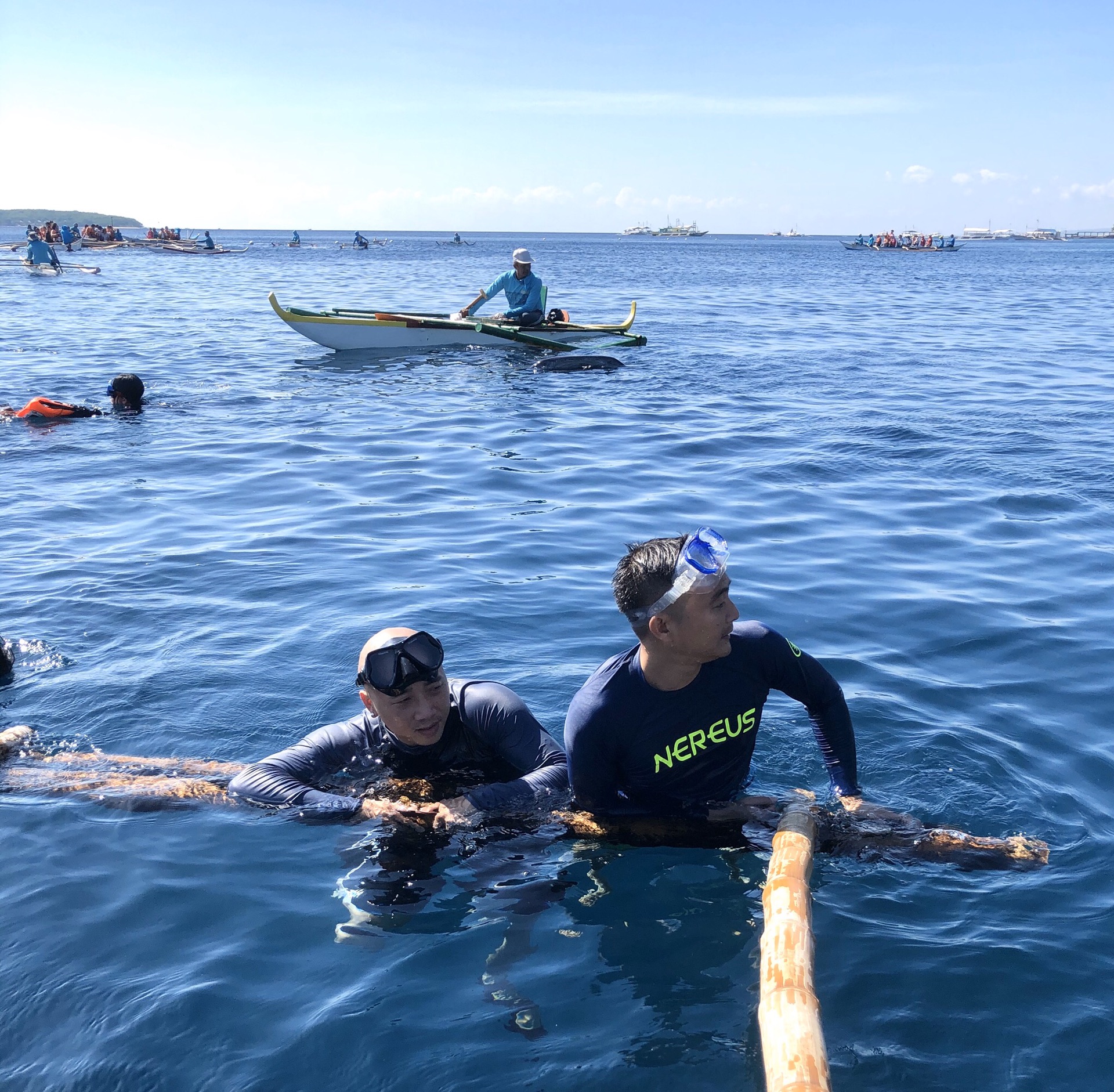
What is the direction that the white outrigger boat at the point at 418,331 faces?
to the viewer's left

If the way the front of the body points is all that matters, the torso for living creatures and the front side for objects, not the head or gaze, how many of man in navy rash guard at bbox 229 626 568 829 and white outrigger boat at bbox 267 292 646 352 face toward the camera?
1

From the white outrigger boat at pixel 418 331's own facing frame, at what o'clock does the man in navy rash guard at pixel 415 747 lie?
The man in navy rash guard is roughly at 9 o'clock from the white outrigger boat.

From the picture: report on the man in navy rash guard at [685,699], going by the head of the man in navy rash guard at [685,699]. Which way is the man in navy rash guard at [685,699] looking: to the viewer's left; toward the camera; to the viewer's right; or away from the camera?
to the viewer's right

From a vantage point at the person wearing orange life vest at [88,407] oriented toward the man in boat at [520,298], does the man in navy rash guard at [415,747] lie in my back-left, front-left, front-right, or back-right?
back-right

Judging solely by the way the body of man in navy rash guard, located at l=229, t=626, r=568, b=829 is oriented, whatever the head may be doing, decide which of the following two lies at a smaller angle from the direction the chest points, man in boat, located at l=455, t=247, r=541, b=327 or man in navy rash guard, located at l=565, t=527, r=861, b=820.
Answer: the man in navy rash guard

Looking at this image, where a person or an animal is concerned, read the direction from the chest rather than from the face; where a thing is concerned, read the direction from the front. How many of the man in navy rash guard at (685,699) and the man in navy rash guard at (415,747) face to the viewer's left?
0

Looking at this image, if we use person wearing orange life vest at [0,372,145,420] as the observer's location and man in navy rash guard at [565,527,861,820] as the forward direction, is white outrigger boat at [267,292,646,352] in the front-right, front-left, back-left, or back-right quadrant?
back-left

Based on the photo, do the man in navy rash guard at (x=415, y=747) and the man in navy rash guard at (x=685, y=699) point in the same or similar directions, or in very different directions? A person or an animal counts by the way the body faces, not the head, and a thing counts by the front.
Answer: same or similar directions

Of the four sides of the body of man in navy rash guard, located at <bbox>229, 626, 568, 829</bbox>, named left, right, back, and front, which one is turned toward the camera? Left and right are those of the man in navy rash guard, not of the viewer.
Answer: front

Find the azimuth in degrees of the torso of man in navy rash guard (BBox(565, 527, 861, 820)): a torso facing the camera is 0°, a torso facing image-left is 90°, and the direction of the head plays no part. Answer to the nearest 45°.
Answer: approximately 315°

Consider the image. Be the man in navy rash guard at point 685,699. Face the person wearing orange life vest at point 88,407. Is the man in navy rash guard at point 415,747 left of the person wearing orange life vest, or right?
left

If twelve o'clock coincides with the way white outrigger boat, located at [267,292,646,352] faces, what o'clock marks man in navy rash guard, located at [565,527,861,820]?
The man in navy rash guard is roughly at 9 o'clock from the white outrigger boat.

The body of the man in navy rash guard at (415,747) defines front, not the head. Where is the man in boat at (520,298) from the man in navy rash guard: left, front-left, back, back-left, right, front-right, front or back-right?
back

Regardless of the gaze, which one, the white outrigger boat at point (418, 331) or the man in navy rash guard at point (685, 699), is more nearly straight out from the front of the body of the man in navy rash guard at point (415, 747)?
the man in navy rash guard
